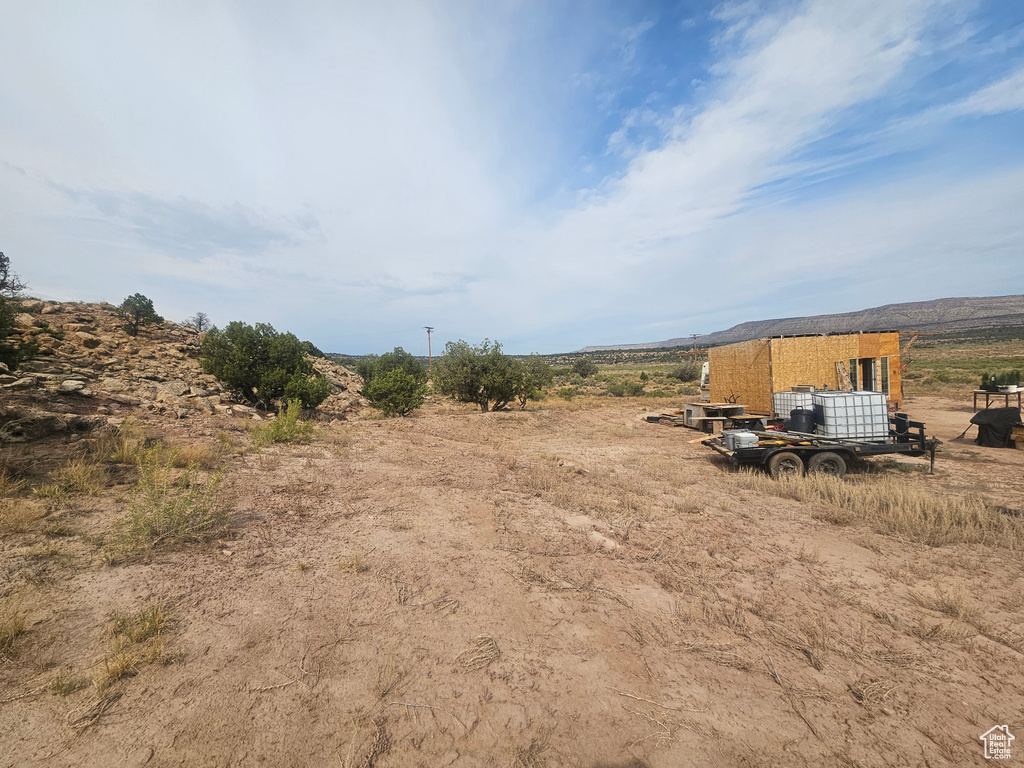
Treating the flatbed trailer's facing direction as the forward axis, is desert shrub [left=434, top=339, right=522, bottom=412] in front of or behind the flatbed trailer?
behind

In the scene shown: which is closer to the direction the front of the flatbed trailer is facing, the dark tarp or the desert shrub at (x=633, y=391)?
the dark tarp

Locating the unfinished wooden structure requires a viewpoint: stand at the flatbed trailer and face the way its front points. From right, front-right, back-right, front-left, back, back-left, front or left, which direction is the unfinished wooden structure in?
left

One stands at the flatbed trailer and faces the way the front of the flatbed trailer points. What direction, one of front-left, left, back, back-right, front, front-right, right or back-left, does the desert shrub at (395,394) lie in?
back

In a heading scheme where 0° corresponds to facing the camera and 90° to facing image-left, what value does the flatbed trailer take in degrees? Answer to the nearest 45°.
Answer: approximately 270°

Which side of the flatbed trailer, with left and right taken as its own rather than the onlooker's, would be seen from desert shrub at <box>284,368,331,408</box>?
back

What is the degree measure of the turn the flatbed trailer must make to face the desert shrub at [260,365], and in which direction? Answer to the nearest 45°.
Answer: approximately 180°

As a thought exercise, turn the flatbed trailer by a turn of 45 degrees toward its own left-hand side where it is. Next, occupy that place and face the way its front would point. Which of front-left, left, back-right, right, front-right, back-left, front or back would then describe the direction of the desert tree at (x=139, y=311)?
back-left

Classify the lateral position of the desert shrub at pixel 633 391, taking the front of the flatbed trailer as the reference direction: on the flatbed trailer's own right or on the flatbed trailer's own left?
on the flatbed trailer's own left
